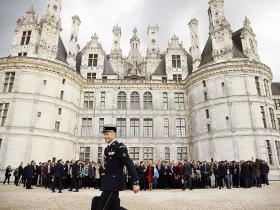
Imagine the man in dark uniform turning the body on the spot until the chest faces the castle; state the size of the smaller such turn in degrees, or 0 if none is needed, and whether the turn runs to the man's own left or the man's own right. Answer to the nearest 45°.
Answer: approximately 135° to the man's own right

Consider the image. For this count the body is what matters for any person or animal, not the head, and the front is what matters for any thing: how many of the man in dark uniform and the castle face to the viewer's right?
0

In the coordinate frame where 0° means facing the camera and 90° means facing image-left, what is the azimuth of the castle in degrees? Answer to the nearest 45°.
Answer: approximately 0°

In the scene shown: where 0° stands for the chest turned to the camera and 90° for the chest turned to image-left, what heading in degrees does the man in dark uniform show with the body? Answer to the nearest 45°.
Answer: approximately 45°

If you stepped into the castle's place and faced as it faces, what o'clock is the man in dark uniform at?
The man in dark uniform is roughly at 12 o'clock from the castle.
